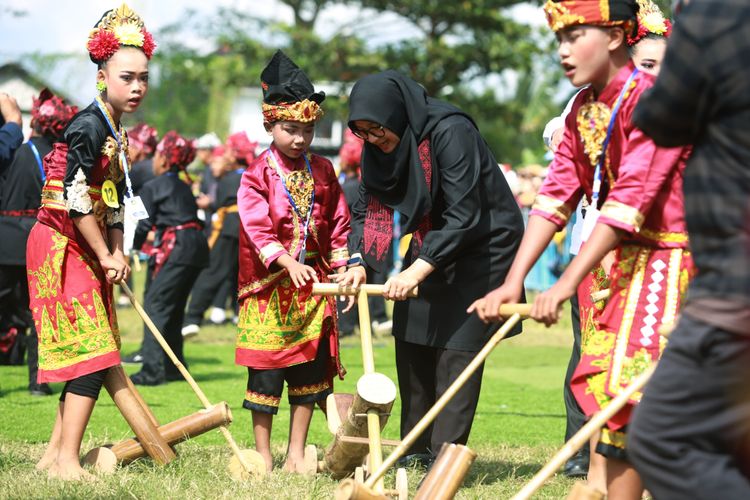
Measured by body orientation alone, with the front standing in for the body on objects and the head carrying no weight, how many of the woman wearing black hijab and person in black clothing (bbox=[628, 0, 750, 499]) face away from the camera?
1

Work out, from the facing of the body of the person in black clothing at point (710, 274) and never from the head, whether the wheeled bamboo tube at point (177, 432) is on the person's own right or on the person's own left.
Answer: on the person's own left

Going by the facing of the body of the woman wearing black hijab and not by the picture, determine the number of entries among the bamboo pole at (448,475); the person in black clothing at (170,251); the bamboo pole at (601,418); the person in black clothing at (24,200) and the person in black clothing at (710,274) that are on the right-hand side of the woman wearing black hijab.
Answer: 2

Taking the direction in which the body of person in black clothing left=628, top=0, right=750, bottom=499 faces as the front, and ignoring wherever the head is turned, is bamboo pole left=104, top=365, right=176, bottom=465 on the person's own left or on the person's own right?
on the person's own left

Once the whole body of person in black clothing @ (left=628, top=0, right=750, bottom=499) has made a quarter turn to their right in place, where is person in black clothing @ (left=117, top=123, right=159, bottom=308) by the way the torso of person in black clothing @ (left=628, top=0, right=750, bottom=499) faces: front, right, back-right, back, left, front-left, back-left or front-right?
back-left

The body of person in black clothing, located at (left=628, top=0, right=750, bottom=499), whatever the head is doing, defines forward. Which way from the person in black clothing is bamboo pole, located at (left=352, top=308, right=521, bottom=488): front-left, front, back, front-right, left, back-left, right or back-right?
front-left

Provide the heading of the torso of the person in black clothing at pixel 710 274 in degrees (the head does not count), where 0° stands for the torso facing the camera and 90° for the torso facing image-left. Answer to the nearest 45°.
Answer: approximately 180°

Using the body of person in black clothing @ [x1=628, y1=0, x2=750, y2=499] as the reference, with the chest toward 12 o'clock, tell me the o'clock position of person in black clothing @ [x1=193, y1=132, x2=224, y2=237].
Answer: person in black clothing @ [x1=193, y1=132, x2=224, y2=237] is roughly at 11 o'clock from person in black clothing @ [x1=628, y1=0, x2=750, y2=499].

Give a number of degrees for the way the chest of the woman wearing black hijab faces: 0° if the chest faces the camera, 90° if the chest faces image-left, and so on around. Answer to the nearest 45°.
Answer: approximately 45°

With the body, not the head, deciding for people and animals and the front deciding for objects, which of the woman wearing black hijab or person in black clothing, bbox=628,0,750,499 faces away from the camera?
the person in black clothing
